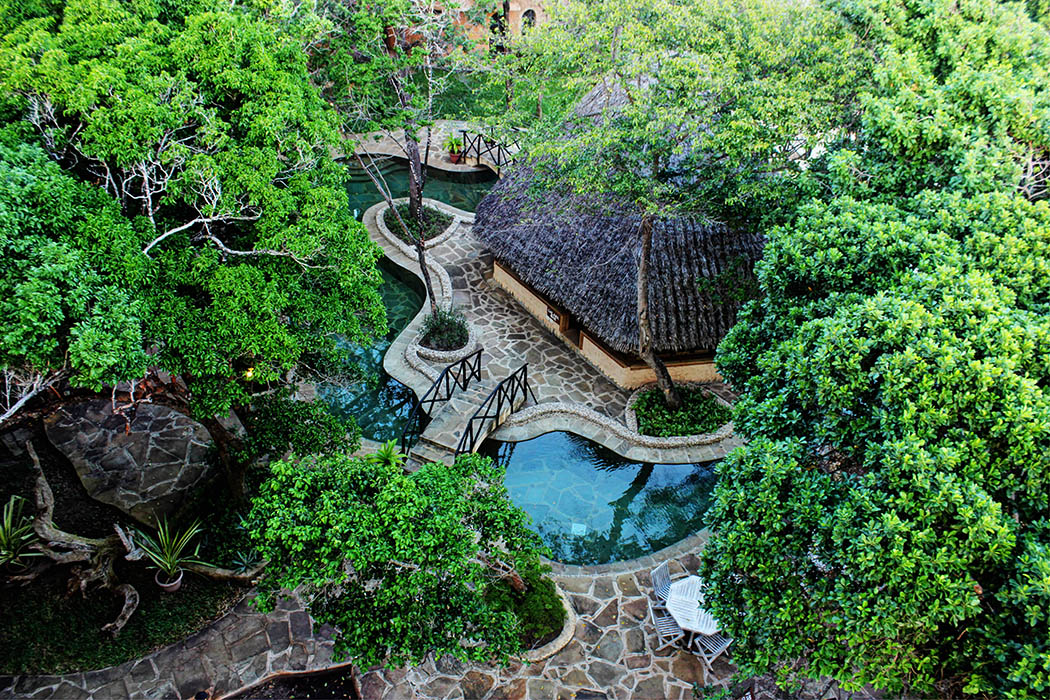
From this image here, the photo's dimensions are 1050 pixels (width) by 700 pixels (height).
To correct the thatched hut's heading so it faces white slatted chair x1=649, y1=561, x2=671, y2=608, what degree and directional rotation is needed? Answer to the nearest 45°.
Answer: approximately 45° to its left

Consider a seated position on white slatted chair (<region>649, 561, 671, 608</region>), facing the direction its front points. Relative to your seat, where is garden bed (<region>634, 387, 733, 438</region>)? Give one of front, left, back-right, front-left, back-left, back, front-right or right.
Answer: back-left

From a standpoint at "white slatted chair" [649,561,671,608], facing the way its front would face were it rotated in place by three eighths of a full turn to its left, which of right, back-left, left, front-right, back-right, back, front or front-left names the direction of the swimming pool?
front-left

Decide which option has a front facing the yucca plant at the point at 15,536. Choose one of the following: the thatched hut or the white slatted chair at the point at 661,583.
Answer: the thatched hut

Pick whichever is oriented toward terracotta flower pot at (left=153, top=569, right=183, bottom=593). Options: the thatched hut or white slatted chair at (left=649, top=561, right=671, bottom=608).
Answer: the thatched hut

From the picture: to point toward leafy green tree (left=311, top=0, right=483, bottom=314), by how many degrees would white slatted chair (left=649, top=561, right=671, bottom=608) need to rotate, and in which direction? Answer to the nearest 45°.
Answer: approximately 180°

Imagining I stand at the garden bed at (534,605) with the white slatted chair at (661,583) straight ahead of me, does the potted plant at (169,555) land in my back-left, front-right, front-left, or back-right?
back-left

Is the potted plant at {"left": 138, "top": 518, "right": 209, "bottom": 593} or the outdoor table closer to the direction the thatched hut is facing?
the potted plant
